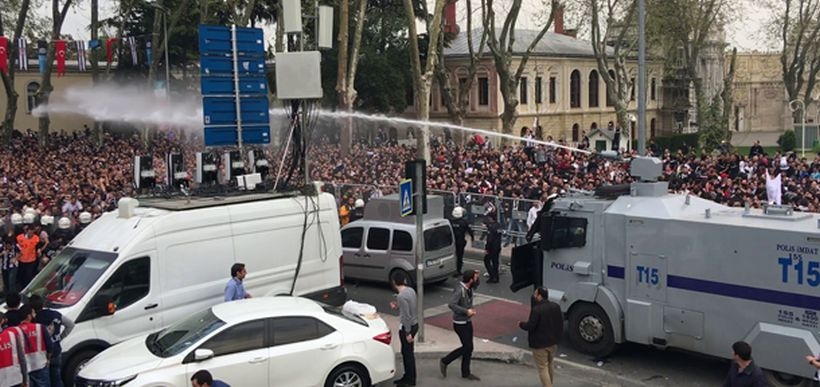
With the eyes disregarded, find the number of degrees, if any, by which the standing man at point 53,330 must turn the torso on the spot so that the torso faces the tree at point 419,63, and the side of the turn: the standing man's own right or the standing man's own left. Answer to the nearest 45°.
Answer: approximately 135° to the standing man's own right

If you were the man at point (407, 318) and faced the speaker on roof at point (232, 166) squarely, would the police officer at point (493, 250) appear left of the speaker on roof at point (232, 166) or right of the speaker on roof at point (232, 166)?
right
